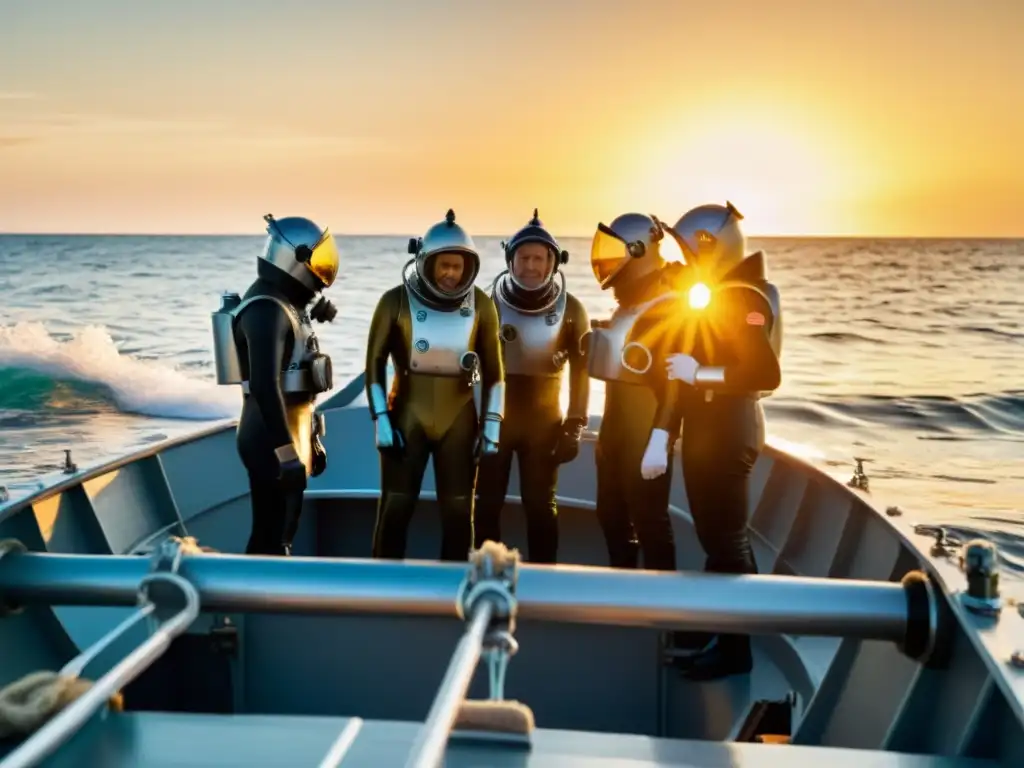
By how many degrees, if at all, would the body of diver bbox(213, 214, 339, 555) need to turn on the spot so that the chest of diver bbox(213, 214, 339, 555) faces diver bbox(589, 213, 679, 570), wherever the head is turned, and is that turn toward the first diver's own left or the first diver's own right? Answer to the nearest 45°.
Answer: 0° — they already face them

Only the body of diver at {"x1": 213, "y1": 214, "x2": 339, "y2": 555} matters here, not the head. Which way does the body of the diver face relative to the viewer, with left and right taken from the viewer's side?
facing to the right of the viewer

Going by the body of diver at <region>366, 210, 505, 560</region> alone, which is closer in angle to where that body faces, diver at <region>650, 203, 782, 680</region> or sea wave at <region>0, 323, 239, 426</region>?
the diver

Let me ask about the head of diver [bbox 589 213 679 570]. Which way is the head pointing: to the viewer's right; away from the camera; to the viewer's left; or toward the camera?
to the viewer's left

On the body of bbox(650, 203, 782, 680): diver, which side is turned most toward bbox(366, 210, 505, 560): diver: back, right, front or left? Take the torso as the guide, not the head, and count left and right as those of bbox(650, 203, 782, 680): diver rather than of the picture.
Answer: front

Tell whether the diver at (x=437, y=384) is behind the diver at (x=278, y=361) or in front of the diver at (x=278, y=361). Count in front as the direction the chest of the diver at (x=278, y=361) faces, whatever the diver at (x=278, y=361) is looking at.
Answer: in front

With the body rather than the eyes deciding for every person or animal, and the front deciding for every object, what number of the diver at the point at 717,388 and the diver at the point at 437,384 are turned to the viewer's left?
1

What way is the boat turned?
away from the camera

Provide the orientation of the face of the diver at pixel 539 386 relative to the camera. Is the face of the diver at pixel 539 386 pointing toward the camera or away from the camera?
toward the camera

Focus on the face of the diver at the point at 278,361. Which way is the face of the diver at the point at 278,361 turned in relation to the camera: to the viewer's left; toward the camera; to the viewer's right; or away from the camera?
to the viewer's right

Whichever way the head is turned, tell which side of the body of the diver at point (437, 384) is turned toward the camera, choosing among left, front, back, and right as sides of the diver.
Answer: front

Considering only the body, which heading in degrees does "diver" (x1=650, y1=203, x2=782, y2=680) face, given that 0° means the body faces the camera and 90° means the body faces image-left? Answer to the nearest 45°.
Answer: approximately 90°
